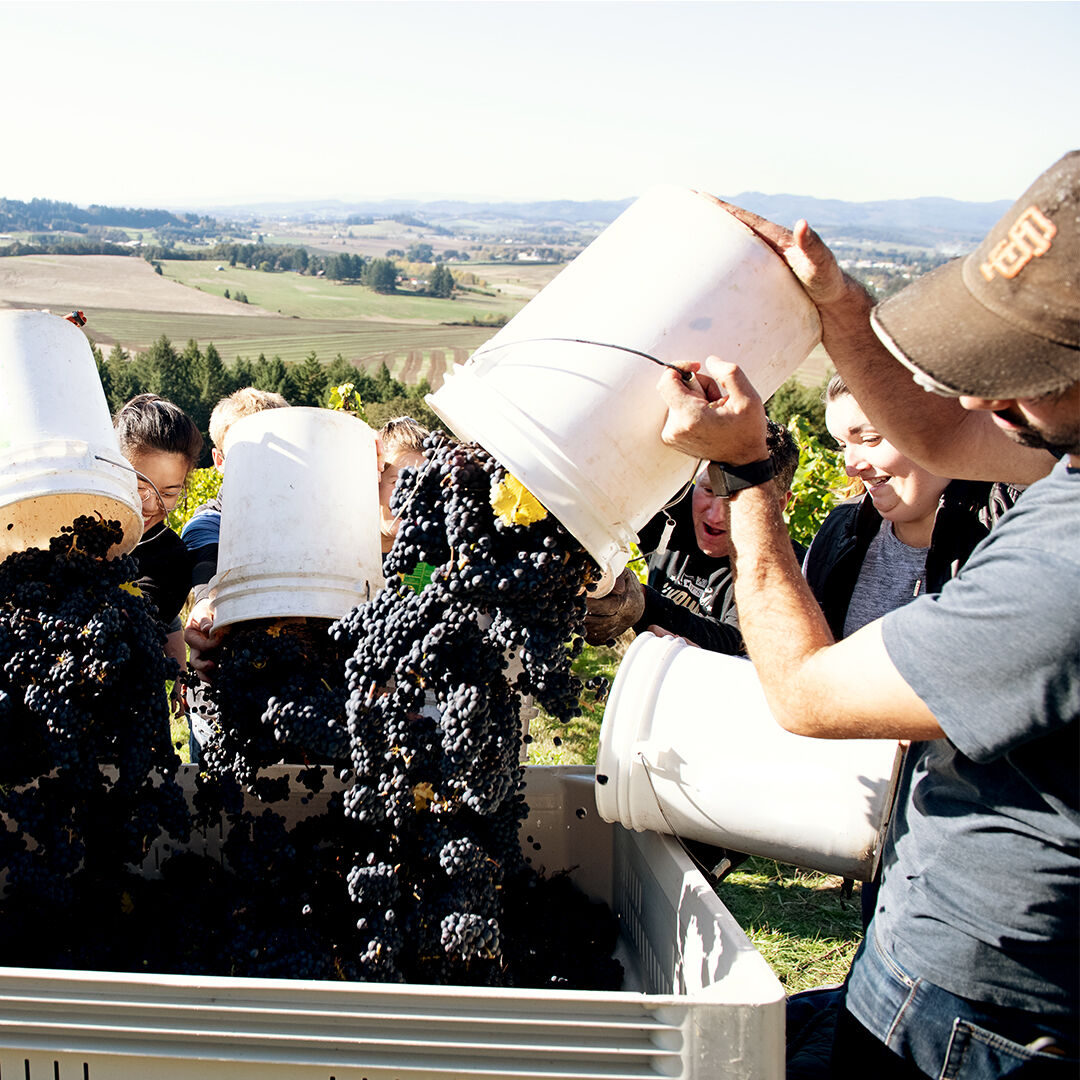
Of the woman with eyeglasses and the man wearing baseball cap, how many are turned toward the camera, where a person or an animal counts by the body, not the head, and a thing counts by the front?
1

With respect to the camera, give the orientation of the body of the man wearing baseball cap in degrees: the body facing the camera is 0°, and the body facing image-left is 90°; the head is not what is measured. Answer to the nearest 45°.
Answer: approximately 90°

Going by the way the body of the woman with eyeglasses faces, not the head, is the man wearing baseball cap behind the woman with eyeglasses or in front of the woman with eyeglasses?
in front

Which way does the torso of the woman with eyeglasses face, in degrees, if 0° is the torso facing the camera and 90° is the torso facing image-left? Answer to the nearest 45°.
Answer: approximately 0°

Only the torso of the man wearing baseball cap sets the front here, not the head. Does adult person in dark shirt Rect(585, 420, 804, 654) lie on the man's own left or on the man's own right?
on the man's own right

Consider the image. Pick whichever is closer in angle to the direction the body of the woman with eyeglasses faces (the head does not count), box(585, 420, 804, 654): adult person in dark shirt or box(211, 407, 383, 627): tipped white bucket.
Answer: the tipped white bucket
